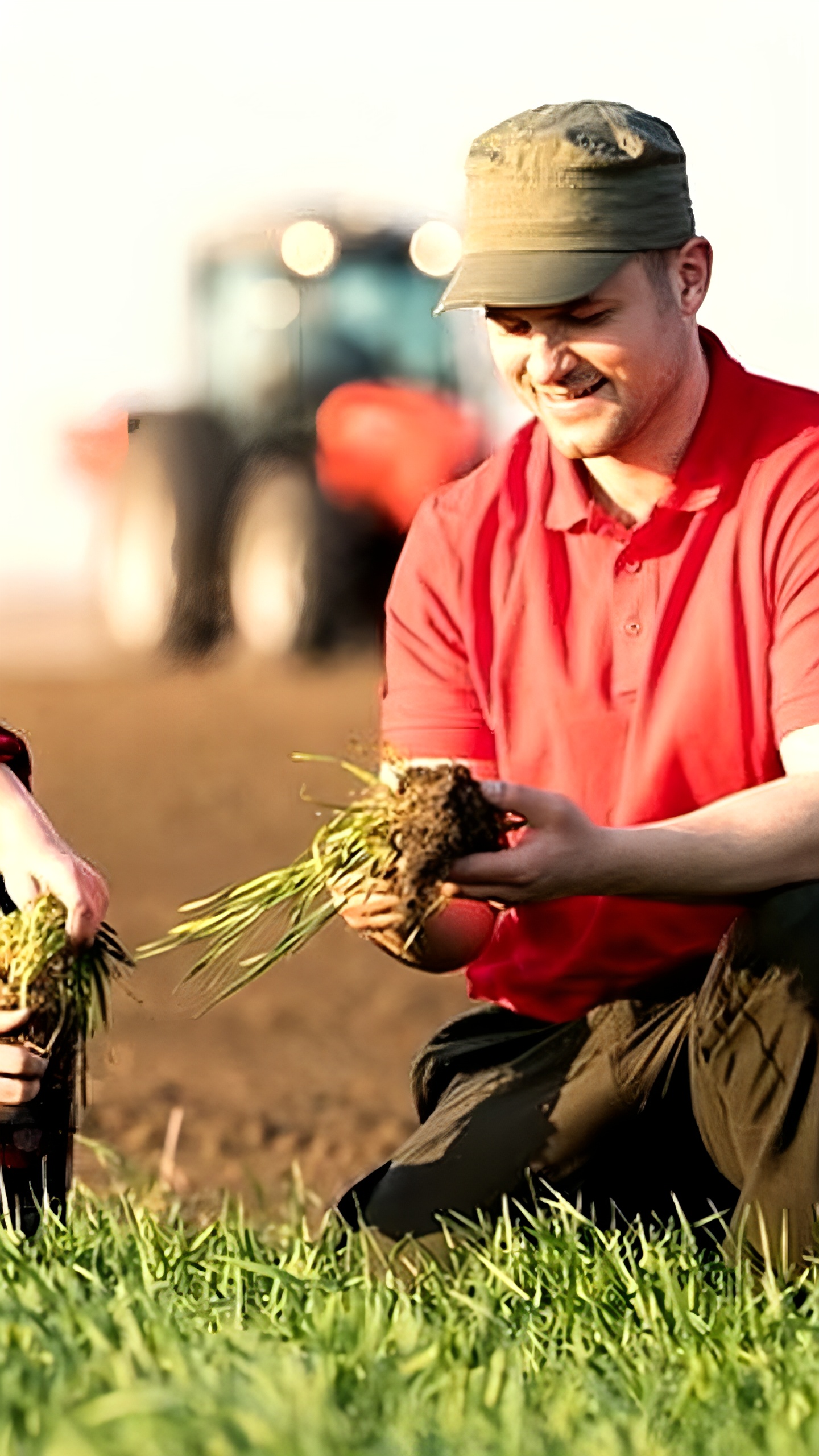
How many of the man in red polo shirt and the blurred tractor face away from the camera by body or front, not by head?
0

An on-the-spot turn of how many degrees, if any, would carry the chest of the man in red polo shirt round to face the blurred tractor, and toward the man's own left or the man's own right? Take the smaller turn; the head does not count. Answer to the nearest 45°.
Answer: approximately 135° to the man's own right

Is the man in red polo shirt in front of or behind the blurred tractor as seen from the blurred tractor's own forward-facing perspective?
in front

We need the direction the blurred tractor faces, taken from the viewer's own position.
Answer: facing the viewer and to the right of the viewer

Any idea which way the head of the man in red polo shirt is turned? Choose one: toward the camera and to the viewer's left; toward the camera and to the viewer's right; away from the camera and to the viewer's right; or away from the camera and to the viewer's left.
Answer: toward the camera and to the viewer's left

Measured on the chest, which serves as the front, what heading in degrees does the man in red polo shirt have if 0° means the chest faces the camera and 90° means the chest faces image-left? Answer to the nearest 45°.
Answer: approximately 45°
